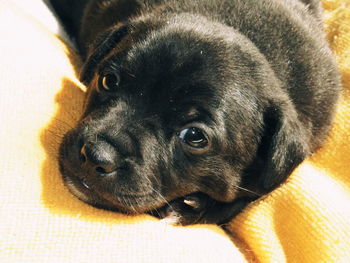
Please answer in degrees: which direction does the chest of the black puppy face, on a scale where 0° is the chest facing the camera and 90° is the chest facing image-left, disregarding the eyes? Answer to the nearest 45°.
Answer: approximately 45°
